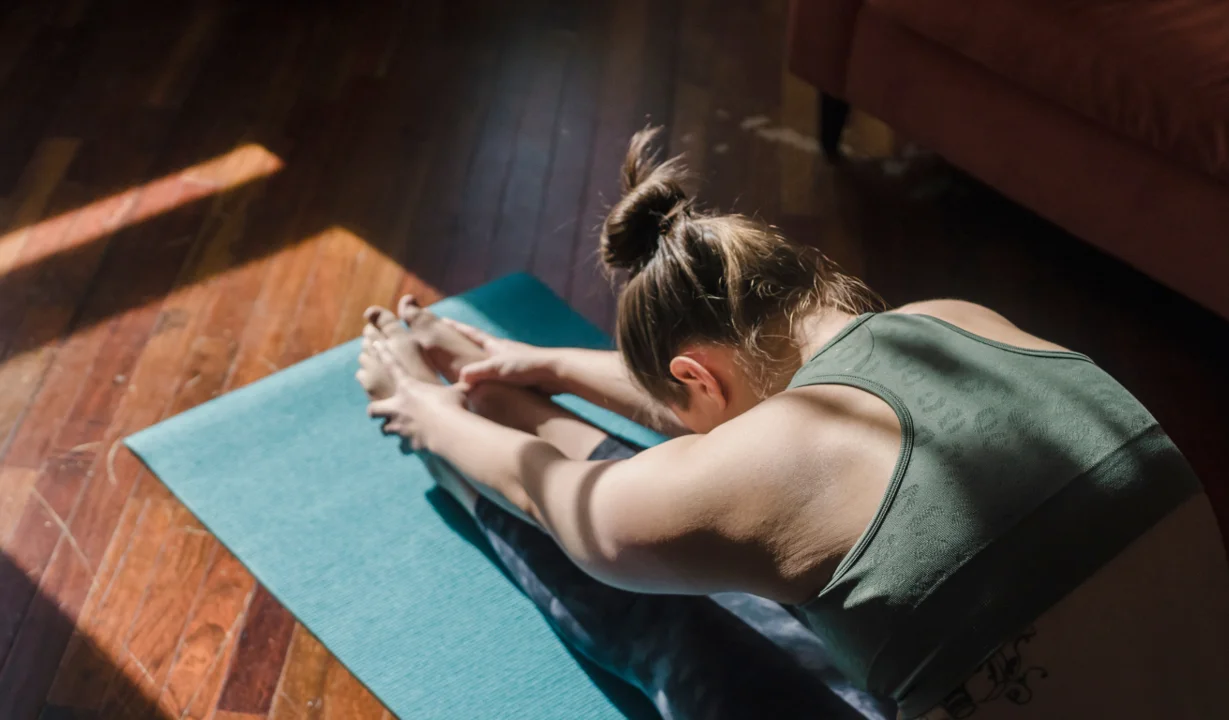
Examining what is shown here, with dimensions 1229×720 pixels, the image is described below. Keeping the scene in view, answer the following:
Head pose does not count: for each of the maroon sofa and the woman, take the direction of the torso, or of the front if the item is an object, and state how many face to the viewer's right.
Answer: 0

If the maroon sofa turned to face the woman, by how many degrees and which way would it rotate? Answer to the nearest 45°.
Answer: approximately 45° to its left

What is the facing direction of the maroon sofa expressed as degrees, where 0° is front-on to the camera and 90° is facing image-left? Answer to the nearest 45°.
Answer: approximately 45°

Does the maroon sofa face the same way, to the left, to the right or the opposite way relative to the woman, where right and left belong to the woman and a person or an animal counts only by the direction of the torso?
to the left

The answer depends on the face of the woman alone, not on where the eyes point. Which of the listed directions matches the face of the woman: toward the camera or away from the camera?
away from the camera

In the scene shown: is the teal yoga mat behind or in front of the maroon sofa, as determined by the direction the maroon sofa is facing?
in front

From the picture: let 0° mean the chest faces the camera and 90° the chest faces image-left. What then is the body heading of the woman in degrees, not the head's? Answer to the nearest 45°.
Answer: approximately 135°
